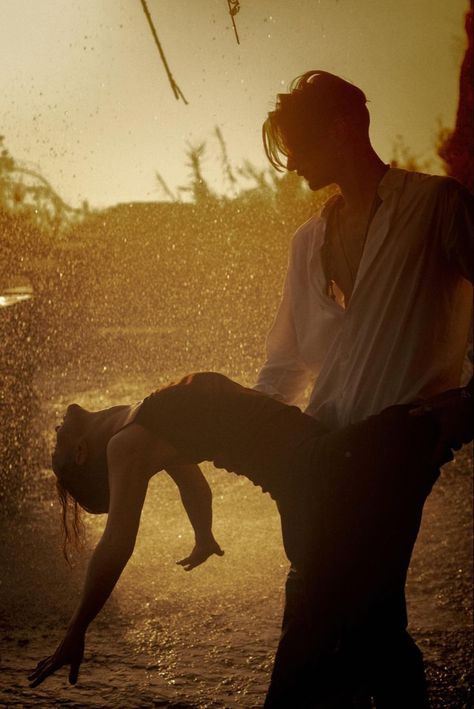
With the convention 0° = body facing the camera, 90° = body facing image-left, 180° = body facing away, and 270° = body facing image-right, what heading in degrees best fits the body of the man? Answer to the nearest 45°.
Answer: approximately 45°

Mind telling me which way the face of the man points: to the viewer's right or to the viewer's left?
to the viewer's left
